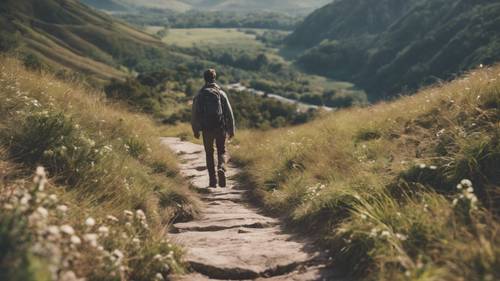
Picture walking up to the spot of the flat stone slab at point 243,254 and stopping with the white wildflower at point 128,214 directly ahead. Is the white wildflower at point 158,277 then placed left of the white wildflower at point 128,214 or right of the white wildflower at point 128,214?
left

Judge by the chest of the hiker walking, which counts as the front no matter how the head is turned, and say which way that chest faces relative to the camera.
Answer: away from the camera

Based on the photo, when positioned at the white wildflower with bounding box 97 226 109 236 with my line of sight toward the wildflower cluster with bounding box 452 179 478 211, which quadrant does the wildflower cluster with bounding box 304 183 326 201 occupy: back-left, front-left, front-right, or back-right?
front-left

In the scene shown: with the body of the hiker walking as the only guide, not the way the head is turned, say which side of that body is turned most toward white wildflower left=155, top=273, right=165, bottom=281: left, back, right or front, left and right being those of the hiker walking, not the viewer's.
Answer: back

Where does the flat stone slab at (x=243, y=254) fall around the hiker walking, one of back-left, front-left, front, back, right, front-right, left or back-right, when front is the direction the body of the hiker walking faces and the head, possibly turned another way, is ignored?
back

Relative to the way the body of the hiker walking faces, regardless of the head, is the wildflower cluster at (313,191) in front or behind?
behind

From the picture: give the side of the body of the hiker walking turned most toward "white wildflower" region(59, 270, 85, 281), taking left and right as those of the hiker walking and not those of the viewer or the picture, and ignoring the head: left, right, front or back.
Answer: back

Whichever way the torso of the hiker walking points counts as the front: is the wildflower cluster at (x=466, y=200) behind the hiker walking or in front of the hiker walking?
behind

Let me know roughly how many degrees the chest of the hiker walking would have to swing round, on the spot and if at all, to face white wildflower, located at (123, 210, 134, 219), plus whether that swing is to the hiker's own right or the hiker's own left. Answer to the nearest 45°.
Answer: approximately 180°

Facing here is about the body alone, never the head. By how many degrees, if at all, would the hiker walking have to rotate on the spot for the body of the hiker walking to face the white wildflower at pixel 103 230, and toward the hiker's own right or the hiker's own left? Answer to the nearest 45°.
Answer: approximately 180°

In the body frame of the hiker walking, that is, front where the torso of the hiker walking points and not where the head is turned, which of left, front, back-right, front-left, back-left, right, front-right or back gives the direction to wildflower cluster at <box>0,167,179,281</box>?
back
